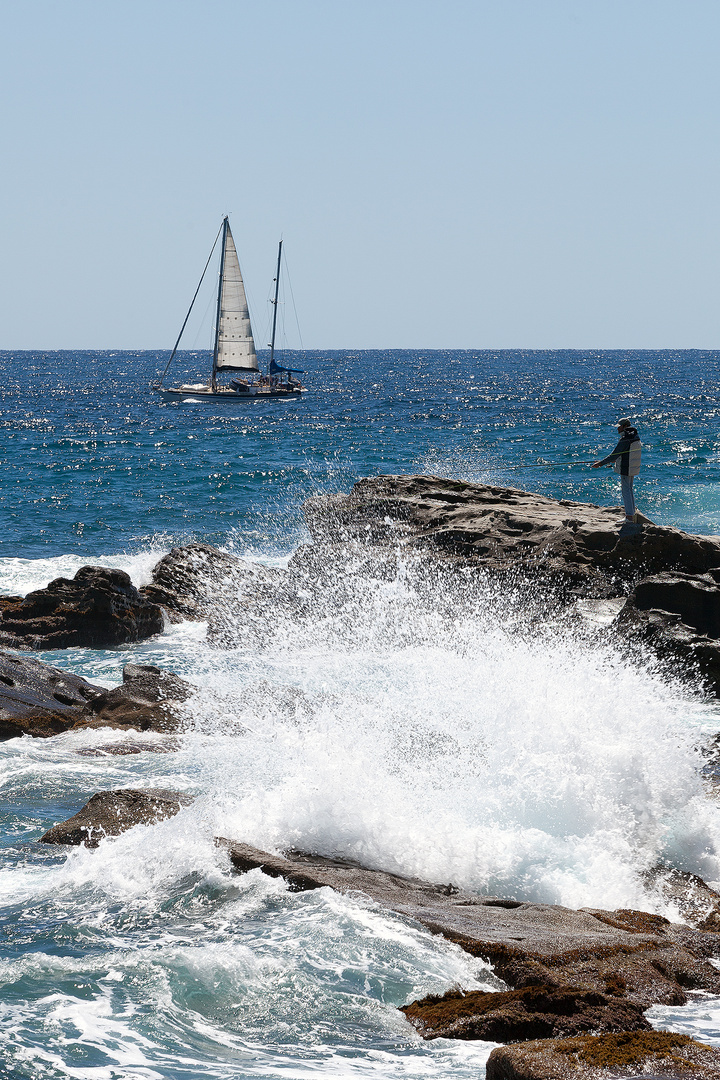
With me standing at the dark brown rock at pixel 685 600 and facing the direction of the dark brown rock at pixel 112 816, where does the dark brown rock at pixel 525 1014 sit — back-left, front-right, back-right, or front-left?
front-left

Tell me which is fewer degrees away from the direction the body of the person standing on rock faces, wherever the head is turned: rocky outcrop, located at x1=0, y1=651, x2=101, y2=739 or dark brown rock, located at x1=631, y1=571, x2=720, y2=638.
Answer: the rocky outcrop

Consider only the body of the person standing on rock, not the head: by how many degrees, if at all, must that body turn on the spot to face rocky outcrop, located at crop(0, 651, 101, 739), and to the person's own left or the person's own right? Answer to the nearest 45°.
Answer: approximately 45° to the person's own left

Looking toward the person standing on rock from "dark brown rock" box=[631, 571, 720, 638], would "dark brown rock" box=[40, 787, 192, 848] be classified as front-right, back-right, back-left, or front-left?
back-left

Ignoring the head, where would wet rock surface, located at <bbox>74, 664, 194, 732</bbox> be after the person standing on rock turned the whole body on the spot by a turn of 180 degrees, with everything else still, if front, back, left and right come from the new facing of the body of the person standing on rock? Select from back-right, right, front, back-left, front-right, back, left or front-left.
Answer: back-right

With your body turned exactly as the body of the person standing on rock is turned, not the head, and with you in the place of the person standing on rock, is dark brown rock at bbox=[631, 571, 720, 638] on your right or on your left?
on your left

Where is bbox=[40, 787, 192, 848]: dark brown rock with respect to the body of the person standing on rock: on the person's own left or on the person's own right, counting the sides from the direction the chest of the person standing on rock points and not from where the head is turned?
on the person's own left

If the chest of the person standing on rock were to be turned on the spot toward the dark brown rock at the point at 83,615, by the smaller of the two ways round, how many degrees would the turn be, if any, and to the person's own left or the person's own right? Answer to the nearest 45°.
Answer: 0° — they already face it

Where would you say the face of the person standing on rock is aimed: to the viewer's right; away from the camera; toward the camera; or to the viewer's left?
to the viewer's left

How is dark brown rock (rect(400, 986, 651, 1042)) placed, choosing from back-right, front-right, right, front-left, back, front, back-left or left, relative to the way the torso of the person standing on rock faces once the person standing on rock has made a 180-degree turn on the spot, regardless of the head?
right

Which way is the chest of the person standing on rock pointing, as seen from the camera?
to the viewer's left

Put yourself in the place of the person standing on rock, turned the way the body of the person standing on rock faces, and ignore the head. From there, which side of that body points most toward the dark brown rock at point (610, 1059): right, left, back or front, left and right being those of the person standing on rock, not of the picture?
left
